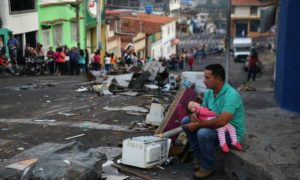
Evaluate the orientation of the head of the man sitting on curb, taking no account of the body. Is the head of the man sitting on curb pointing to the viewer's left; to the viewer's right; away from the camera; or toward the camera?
to the viewer's left

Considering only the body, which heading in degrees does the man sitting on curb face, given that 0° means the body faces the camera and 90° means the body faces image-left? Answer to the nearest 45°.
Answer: approximately 45°

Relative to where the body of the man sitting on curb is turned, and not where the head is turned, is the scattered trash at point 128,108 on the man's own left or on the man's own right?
on the man's own right

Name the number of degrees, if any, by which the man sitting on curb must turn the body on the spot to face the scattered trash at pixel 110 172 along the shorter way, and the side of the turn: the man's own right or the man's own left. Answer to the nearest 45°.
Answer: approximately 45° to the man's own right

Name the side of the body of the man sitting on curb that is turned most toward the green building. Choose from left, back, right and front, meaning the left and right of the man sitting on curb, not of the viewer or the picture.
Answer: right

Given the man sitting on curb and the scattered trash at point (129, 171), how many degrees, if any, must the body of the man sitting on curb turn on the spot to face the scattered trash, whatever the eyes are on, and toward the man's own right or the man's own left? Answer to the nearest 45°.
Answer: approximately 45° to the man's own right

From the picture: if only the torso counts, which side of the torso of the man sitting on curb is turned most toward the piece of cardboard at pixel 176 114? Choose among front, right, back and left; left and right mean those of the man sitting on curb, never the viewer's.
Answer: right
